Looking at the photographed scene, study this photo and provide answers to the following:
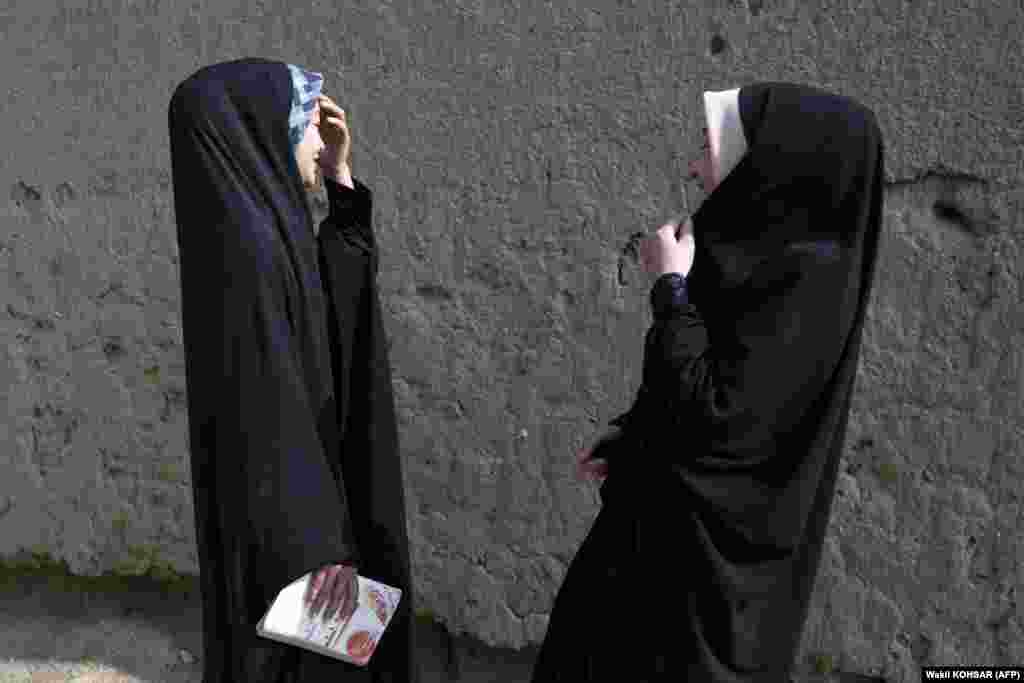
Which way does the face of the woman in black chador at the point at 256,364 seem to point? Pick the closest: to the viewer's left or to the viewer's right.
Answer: to the viewer's right

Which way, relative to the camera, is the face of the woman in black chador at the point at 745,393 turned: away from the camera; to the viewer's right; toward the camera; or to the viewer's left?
to the viewer's left

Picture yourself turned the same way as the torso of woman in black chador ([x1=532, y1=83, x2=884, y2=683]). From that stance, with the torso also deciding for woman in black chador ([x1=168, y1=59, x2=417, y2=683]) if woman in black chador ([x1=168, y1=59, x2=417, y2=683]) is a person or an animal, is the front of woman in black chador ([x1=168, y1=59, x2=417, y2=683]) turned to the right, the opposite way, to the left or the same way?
the opposite way

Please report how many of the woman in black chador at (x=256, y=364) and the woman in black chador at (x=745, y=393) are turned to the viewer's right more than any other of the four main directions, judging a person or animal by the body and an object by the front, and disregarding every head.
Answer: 1

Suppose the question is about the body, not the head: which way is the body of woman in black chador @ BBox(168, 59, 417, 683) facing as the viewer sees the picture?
to the viewer's right

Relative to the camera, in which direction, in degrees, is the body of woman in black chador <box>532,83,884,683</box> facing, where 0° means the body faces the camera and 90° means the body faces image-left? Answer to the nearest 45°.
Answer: approximately 90°

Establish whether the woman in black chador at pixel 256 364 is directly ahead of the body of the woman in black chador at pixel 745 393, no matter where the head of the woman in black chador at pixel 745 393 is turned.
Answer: yes

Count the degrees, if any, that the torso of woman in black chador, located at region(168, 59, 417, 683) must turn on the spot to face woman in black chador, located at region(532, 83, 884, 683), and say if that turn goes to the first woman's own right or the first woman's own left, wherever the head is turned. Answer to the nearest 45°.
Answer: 0° — they already face them
